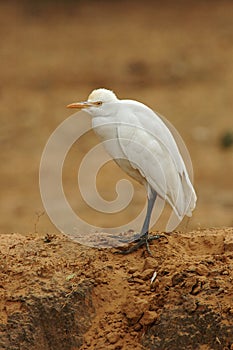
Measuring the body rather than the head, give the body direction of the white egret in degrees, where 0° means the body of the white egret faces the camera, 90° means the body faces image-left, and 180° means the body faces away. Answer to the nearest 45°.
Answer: approximately 90°
